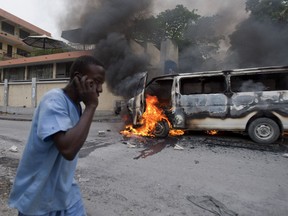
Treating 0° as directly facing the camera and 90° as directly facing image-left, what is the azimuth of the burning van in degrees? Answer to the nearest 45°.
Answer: approximately 90°

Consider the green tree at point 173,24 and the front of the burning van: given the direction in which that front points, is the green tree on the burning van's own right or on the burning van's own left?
on the burning van's own right
